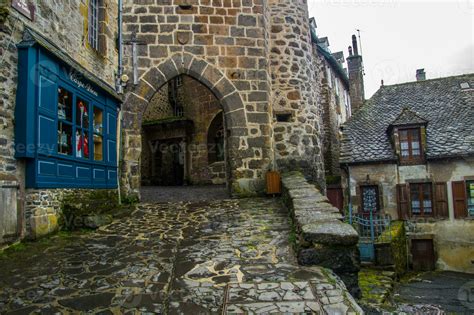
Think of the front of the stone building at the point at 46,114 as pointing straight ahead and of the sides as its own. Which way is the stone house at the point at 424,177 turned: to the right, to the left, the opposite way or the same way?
to the right

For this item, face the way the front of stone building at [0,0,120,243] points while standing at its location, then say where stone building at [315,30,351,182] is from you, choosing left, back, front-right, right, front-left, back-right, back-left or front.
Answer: left

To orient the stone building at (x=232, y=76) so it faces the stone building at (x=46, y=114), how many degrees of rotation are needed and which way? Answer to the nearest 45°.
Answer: approximately 45° to its right

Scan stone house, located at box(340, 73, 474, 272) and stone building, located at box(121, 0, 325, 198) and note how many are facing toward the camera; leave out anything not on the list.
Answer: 2

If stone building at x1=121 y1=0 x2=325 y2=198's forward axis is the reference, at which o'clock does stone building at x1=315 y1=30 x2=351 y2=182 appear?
stone building at x1=315 y1=30 x2=351 y2=182 is roughly at 7 o'clock from stone building at x1=121 y1=0 x2=325 y2=198.

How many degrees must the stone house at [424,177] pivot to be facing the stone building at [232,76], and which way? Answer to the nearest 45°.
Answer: approximately 45° to its right

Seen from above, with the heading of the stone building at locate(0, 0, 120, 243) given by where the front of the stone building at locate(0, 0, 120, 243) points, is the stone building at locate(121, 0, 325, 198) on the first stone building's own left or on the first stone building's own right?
on the first stone building's own left

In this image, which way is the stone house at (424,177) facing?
toward the camera

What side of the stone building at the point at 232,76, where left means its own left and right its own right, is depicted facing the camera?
front

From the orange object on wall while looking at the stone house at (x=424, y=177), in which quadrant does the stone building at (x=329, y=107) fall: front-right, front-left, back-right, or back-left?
front-left

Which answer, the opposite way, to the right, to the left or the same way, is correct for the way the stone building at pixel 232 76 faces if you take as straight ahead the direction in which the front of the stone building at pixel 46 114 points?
to the right
